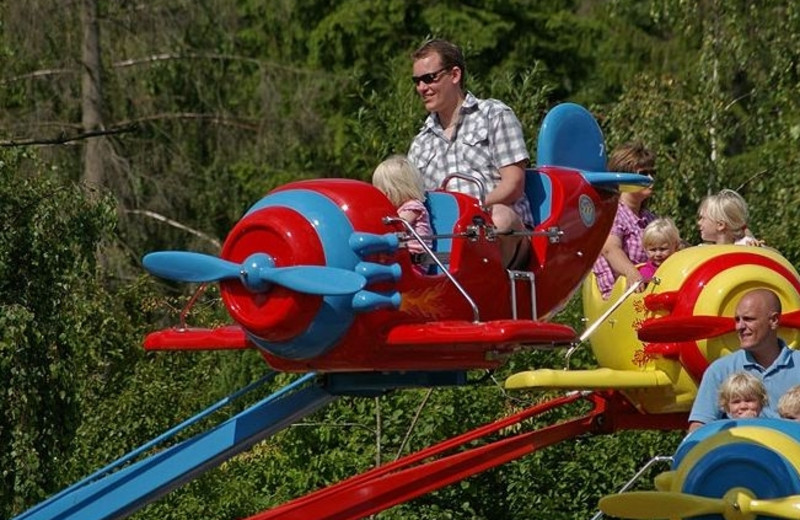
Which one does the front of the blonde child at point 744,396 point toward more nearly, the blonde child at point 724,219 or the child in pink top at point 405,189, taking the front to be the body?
the child in pink top

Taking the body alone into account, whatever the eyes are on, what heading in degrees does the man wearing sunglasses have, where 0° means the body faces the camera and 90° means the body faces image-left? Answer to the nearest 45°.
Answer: approximately 45°

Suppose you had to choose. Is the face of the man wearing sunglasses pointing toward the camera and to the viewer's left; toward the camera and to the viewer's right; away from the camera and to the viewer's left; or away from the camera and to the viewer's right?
toward the camera and to the viewer's left

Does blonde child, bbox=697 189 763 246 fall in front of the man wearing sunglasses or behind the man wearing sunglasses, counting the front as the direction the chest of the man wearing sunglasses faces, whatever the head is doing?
behind

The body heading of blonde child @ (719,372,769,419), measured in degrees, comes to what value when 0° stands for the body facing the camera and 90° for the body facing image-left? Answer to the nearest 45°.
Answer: approximately 0°

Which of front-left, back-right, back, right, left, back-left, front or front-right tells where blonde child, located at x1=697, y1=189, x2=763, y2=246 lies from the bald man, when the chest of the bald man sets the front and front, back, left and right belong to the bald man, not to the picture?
back-right

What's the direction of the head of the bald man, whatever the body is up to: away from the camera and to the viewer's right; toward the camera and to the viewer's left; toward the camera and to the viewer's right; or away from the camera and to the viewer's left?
toward the camera and to the viewer's left

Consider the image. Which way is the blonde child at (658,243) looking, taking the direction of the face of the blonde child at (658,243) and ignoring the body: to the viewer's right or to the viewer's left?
to the viewer's left

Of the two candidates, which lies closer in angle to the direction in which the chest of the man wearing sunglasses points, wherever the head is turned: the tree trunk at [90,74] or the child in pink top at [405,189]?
the child in pink top

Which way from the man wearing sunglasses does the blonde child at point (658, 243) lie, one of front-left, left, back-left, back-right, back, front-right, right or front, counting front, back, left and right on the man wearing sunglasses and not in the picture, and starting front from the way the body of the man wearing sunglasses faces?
back

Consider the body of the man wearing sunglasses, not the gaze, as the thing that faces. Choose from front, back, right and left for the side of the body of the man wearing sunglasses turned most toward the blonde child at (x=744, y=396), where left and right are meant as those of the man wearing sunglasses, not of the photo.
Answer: left

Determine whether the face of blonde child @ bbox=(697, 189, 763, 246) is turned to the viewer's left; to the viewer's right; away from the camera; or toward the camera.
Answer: to the viewer's left
